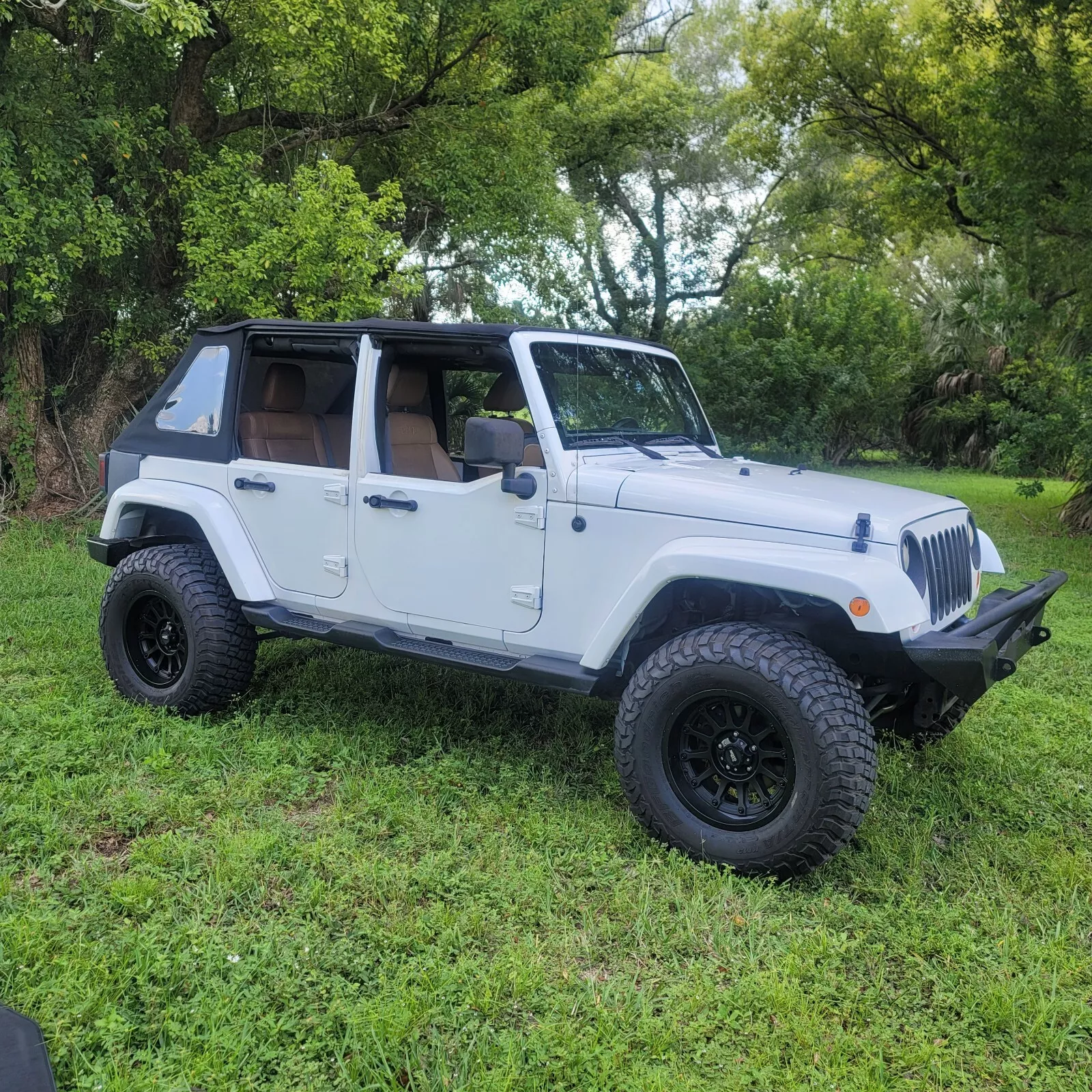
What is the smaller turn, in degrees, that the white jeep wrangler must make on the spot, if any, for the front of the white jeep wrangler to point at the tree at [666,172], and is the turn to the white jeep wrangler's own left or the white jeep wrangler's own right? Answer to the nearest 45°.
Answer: approximately 135° to the white jeep wrangler's own left

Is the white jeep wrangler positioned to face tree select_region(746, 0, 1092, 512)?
no

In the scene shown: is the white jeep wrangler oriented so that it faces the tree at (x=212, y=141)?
no

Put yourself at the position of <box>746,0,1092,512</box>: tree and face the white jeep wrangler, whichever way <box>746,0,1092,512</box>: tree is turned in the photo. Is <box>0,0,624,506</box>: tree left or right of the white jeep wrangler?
right

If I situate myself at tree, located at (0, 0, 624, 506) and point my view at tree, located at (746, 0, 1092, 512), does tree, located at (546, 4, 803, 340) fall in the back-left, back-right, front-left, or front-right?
front-left

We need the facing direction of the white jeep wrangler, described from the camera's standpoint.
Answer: facing the viewer and to the right of the viewer
